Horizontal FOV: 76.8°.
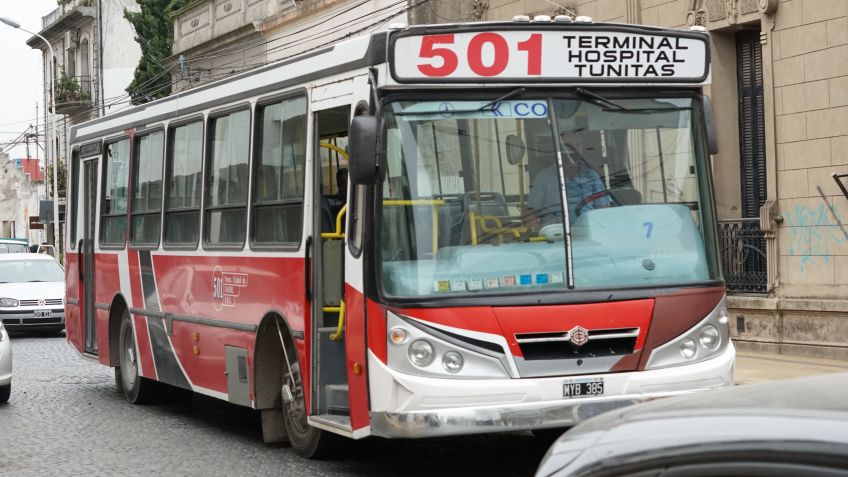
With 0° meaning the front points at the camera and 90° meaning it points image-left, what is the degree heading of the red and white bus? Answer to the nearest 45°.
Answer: approximately 315°

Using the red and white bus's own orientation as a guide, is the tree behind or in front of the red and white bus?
behind

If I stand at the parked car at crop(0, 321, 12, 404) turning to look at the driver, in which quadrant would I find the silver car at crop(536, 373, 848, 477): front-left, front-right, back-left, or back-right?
front-right

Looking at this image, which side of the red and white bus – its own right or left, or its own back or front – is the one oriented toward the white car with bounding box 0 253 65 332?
back

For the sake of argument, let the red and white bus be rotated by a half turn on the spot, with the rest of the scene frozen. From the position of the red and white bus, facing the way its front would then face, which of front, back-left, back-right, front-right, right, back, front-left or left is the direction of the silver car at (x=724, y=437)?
back-left
